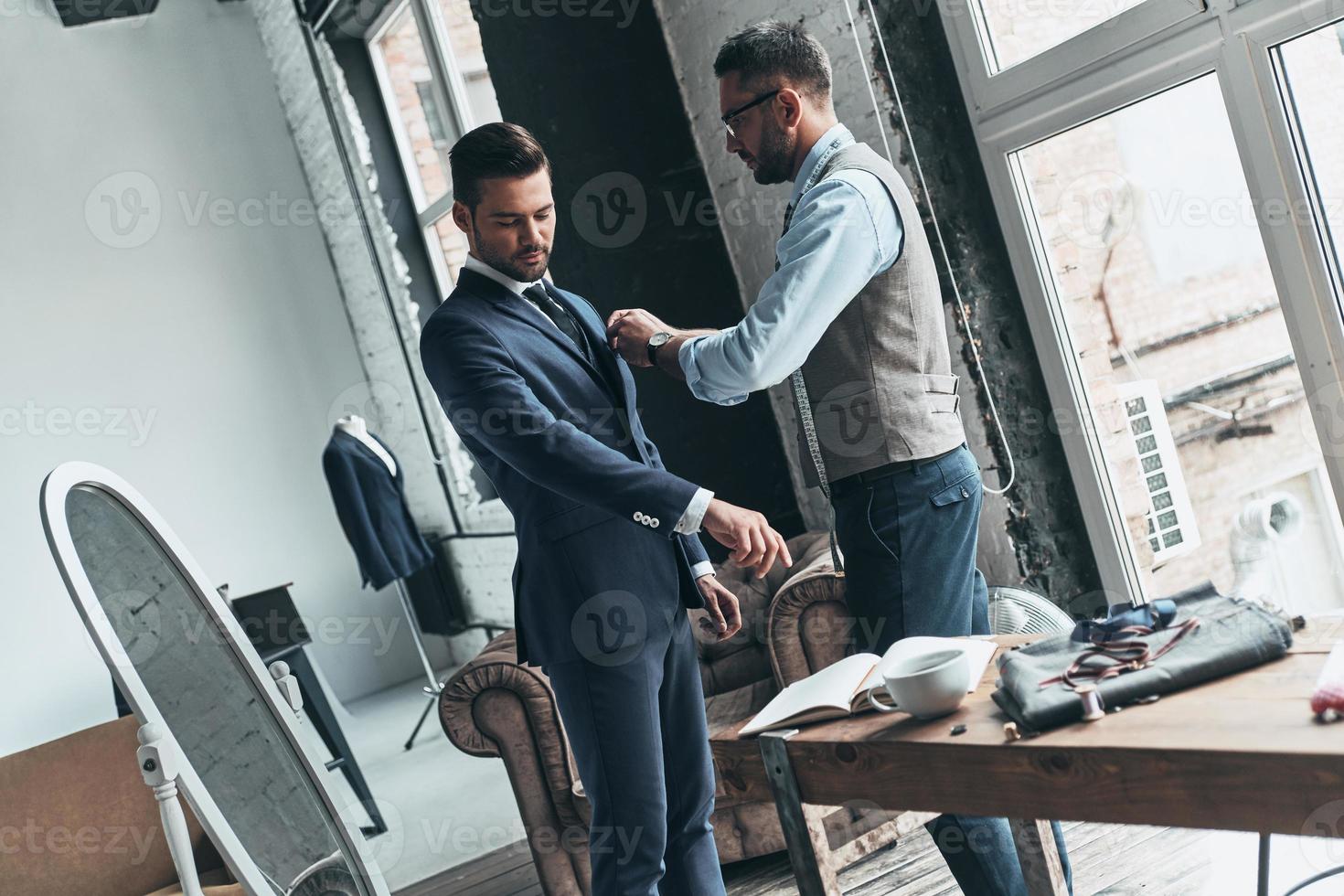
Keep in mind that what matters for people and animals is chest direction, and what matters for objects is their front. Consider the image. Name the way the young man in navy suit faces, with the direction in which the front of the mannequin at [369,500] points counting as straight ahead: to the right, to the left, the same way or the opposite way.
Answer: the same way

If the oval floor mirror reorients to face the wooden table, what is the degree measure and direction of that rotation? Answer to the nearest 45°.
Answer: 0° — it already faces it

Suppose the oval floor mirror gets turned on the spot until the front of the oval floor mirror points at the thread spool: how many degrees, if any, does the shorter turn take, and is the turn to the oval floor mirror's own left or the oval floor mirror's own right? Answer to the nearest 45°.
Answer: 0° — it already faces it

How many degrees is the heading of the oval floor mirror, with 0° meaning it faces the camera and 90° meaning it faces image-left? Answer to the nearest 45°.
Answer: approximately 315°

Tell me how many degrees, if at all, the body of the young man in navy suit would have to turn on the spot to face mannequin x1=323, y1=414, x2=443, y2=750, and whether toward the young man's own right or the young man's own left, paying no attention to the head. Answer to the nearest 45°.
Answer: approximately 135° to the young man's own left

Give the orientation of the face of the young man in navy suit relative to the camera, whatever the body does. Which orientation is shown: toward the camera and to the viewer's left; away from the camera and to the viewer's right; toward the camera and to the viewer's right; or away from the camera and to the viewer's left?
toward the camera and to the viewer's right

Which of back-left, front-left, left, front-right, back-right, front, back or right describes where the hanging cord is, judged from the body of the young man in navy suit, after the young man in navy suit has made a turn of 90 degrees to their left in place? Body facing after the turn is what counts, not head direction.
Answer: front

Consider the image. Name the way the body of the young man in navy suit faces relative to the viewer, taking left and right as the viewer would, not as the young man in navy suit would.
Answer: facing the viewer and to the right of the viewer

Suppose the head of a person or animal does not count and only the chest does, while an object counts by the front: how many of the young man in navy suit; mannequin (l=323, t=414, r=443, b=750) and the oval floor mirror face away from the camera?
0
